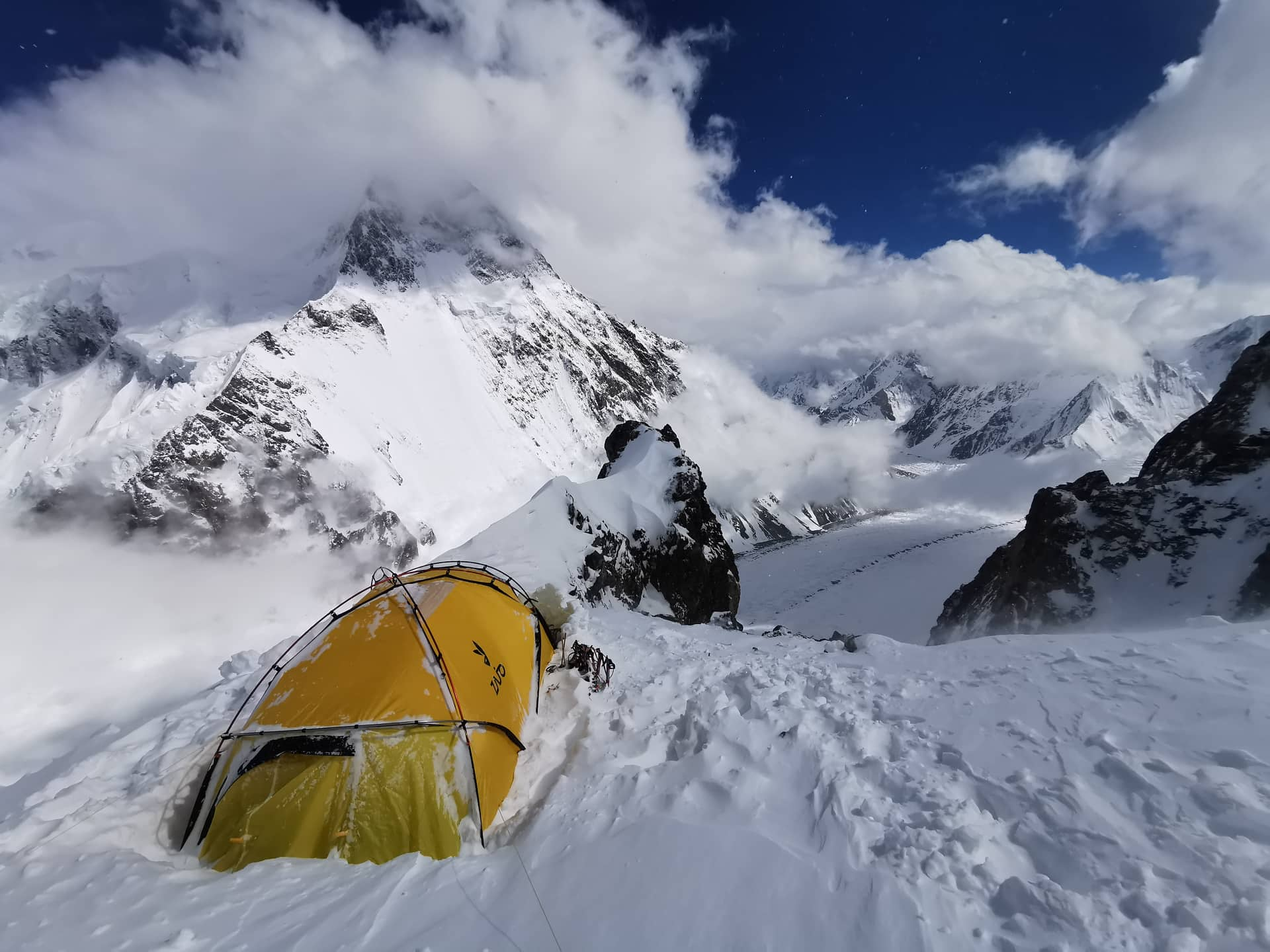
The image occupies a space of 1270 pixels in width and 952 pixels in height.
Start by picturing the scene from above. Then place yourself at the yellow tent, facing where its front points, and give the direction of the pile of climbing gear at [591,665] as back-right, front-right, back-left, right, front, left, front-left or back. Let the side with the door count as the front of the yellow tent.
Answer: back-left

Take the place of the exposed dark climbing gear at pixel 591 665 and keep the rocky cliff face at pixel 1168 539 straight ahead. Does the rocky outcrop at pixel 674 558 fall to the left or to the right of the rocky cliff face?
left

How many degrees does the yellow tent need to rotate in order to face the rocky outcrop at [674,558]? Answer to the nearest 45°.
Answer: approximately 135° to its left

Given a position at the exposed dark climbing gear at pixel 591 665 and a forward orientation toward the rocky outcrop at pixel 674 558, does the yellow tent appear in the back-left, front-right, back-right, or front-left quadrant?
back-left

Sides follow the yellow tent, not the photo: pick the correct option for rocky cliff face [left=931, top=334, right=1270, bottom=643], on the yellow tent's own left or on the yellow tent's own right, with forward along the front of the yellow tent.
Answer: on the yellow tent's own left

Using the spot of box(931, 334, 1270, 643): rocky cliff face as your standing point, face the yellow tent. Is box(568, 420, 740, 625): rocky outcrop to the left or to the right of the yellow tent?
right

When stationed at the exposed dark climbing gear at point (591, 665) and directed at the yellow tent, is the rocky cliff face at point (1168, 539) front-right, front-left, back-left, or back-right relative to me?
back-left

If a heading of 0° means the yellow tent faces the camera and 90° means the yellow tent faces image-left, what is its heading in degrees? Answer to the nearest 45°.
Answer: approximately 0°
